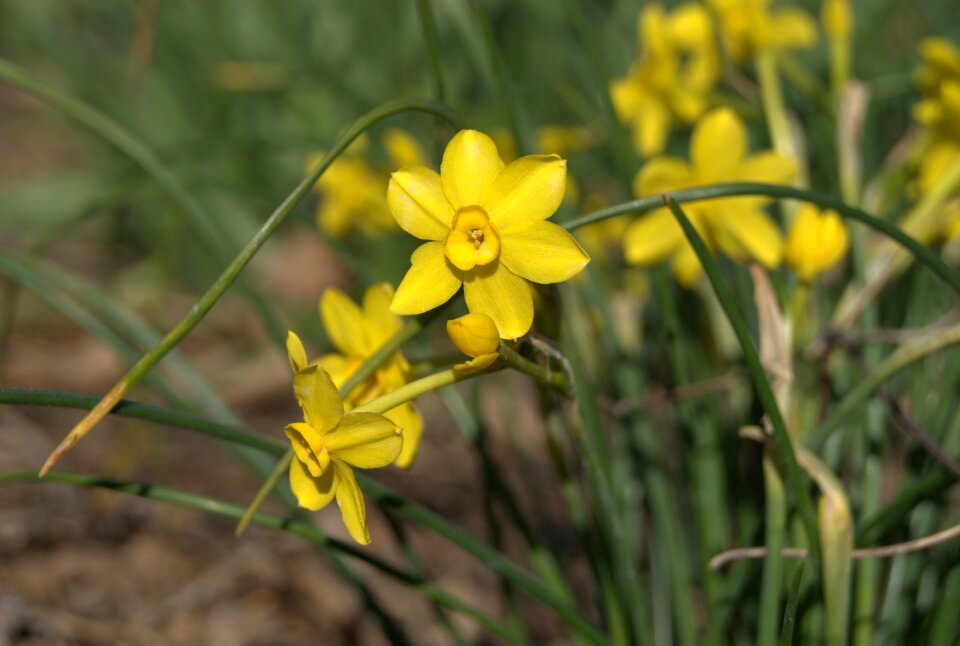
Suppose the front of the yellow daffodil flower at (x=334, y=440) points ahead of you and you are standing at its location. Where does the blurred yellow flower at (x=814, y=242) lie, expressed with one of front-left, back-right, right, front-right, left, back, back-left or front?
back-left

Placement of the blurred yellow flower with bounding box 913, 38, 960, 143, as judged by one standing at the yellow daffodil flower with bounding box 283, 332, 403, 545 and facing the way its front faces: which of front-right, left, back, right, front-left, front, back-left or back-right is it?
back-left

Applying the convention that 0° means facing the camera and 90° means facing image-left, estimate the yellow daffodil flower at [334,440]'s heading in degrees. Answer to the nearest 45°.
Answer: approximately 45°
